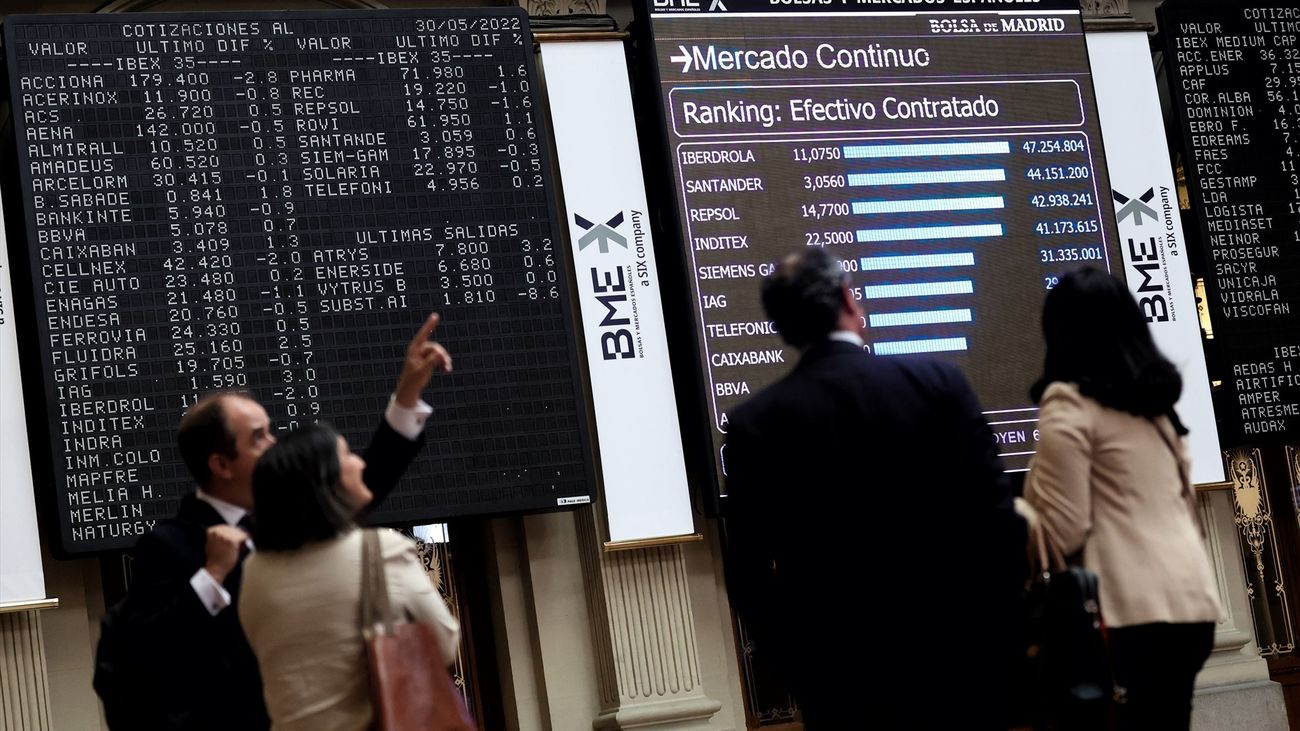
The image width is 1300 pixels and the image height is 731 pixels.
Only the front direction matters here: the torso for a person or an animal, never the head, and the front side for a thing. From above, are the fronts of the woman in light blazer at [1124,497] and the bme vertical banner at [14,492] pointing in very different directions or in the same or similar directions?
very different directions

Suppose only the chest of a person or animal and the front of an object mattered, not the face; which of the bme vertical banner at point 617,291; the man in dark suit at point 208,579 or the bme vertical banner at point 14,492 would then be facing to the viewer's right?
the man in dark suit

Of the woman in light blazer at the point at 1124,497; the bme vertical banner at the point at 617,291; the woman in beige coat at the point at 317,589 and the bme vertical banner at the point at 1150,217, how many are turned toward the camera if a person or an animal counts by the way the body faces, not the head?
2

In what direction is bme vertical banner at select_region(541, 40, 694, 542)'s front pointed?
toward the camera

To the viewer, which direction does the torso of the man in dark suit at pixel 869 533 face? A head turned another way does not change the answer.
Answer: away from the camera

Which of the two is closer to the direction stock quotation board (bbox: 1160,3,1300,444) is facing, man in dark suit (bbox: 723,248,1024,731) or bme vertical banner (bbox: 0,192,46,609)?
the man in dark suit

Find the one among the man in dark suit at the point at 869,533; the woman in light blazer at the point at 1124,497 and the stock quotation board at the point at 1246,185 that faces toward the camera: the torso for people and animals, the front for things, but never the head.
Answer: the stock quotation board

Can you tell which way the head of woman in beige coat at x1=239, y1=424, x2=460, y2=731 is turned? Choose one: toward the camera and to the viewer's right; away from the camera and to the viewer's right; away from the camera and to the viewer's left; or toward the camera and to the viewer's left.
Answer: away from the camera and to the viewer's right

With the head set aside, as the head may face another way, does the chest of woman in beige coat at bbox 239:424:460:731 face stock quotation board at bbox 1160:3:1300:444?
yes

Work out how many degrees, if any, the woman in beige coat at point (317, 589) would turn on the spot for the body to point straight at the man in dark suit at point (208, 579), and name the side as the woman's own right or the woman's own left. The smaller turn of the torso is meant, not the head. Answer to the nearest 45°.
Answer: approximately 90° to the woman's own left

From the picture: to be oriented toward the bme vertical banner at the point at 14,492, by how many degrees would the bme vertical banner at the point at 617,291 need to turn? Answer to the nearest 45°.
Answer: approximately 90° to its right

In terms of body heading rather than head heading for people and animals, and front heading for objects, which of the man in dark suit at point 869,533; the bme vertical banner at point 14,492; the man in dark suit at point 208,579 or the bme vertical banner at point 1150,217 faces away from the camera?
the man in dark suit at point 869,533

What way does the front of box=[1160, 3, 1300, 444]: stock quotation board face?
toward the camera

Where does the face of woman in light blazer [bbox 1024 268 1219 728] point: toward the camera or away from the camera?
away from the camera
